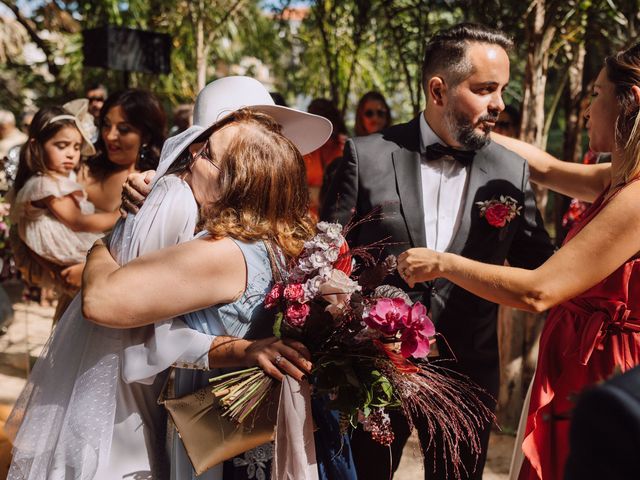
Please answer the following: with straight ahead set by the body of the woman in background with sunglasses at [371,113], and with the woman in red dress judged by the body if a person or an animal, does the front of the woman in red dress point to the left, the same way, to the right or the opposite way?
to the right

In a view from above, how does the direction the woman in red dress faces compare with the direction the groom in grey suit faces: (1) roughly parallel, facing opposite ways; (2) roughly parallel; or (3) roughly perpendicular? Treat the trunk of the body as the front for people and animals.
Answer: roughly perpendicular

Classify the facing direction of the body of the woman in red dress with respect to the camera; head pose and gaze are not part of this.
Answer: to the viewer's left

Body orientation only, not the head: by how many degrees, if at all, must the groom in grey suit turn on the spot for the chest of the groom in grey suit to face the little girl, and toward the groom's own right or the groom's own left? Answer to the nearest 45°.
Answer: approximately 90° to the groom's own right

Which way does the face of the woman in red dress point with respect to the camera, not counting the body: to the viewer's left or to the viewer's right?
to the viewer's left

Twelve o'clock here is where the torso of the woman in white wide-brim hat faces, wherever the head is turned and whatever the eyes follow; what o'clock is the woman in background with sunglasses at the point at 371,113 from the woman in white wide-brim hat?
The woman in background with sunglasses is roughly at 10 o'clock from the woman in white wide-brim hat.

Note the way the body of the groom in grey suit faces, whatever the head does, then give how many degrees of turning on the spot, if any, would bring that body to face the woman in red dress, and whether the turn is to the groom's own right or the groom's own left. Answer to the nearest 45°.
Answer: approximately 45° to the groom's own left

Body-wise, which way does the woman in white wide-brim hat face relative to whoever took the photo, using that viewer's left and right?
facing to the right of the viewer
